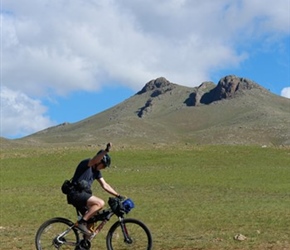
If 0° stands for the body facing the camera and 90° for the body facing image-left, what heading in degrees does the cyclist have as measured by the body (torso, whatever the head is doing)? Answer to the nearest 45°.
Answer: approximately 270°
